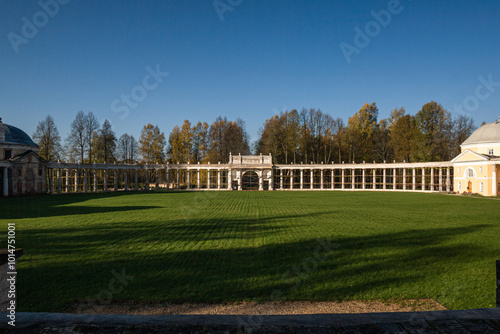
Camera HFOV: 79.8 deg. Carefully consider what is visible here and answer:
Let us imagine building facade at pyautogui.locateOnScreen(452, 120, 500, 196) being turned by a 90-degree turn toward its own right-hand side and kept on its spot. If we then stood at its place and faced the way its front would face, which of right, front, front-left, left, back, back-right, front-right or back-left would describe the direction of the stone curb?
back-left

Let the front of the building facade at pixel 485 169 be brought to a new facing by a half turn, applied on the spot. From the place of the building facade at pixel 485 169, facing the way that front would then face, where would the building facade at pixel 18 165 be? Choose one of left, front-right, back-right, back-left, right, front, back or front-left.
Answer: back
